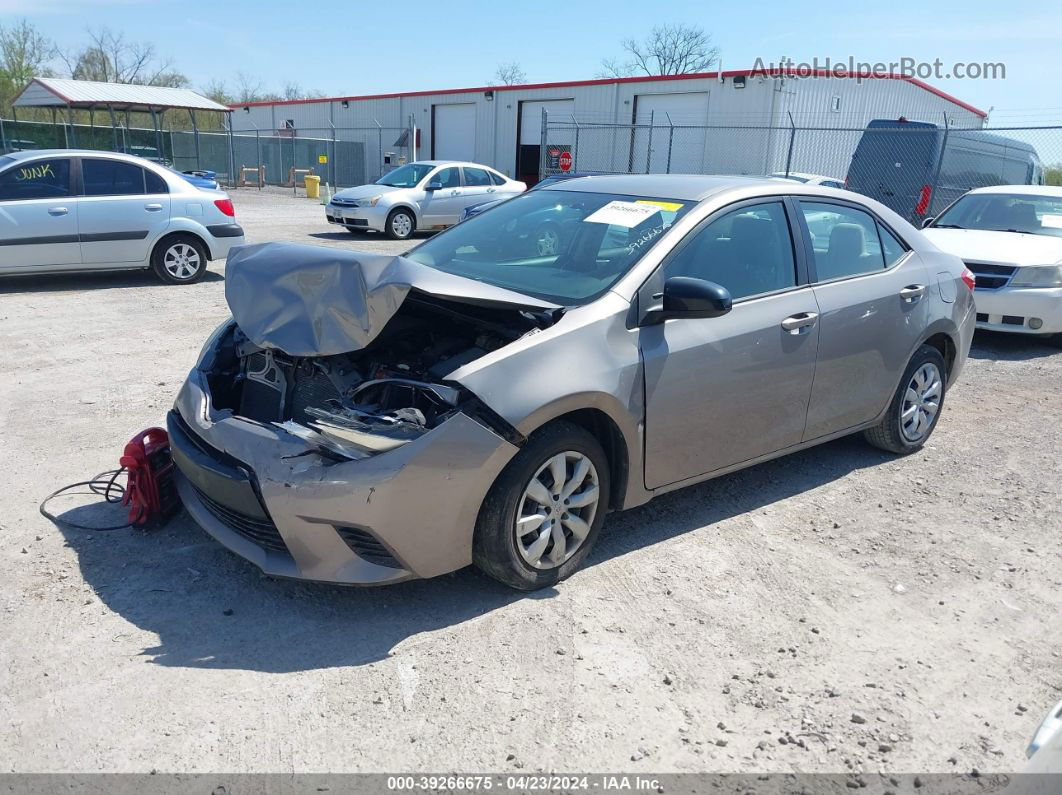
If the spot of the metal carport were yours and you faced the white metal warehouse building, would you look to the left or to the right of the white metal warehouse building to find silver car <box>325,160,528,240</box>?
right

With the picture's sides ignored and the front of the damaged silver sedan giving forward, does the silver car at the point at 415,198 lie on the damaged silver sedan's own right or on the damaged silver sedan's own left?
on the damaged silver sedan's own right

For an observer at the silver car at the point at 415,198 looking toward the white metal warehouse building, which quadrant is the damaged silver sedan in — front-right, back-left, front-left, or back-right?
back-right

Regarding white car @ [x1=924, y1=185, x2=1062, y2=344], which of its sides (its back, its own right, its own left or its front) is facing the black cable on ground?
front

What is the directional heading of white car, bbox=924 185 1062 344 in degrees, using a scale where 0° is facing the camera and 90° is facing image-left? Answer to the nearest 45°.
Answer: approximately 45°

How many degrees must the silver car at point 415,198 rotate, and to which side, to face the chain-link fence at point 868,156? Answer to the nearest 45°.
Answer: approximately 135° to its left

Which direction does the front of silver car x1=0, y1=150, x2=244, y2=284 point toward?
to the viewer's left

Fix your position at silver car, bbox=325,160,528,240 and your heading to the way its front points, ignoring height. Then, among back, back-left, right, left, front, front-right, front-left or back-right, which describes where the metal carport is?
right
